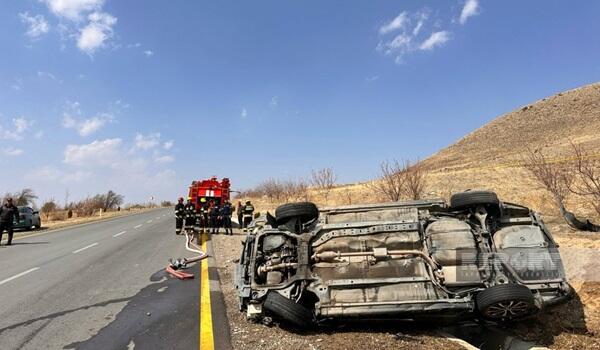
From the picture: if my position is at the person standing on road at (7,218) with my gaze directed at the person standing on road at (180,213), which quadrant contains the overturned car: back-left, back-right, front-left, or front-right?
front-right

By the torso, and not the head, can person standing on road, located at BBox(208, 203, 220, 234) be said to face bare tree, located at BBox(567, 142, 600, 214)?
no

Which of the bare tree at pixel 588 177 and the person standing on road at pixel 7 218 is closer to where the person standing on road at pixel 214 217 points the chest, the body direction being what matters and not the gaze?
the person standing on road

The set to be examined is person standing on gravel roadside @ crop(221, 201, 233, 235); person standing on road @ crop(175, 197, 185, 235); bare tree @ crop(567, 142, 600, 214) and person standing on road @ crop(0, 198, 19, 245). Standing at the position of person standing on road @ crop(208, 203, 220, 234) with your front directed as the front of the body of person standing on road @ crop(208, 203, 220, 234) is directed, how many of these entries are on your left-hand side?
2

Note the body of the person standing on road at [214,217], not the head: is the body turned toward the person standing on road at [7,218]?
no

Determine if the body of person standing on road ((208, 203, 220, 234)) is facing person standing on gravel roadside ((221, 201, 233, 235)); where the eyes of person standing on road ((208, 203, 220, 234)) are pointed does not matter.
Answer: no

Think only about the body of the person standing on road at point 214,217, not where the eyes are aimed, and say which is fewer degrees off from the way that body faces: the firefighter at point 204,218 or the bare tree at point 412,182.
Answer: the firefighter
